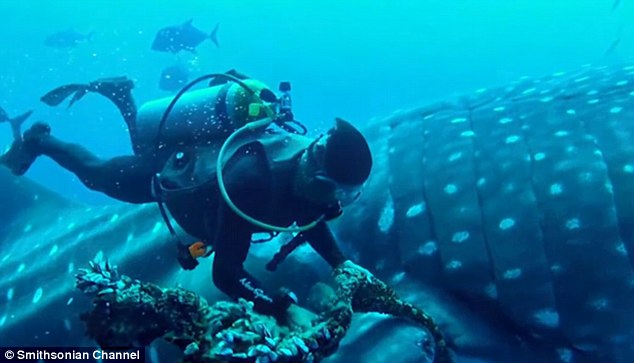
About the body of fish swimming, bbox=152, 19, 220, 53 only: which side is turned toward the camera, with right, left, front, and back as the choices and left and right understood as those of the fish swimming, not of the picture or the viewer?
left

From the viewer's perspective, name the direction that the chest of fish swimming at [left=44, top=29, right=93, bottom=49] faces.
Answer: to the viewer's left

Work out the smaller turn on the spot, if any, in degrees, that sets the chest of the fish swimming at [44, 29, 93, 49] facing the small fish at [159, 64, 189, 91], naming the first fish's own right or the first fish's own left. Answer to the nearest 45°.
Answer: approximately 135° to the first fish's own left

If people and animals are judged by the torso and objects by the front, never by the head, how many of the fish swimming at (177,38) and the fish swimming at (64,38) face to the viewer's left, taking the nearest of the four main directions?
2

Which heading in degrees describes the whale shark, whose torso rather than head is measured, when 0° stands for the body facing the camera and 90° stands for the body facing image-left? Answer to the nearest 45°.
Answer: approximately 270°

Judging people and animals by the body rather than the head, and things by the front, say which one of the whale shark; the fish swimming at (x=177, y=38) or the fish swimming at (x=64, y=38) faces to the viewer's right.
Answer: the whale shark

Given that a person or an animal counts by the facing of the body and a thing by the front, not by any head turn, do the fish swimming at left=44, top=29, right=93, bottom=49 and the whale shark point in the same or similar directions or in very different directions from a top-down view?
very different directions
